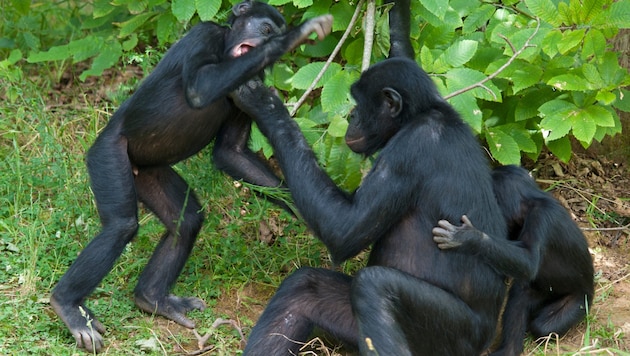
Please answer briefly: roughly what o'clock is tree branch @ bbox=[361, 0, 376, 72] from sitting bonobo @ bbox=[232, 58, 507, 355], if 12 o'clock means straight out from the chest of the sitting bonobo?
The tree branch is roughly at 3 o'clock from the sitting bonobo.

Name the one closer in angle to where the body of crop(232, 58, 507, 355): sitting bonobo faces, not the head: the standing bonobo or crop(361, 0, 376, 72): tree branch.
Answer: the standing bonobo

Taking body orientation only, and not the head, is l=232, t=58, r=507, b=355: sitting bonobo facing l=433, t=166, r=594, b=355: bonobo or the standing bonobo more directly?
the standing bonobo

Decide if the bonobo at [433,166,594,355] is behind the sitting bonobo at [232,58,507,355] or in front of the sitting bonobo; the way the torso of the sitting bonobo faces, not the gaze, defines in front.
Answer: behind

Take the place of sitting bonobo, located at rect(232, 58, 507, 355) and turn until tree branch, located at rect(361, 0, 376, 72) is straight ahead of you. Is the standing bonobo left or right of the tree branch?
left

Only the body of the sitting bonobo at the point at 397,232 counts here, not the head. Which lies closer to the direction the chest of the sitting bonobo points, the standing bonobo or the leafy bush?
the standing bonobo

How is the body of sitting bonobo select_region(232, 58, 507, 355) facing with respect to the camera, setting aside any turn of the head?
to the viewer's left
